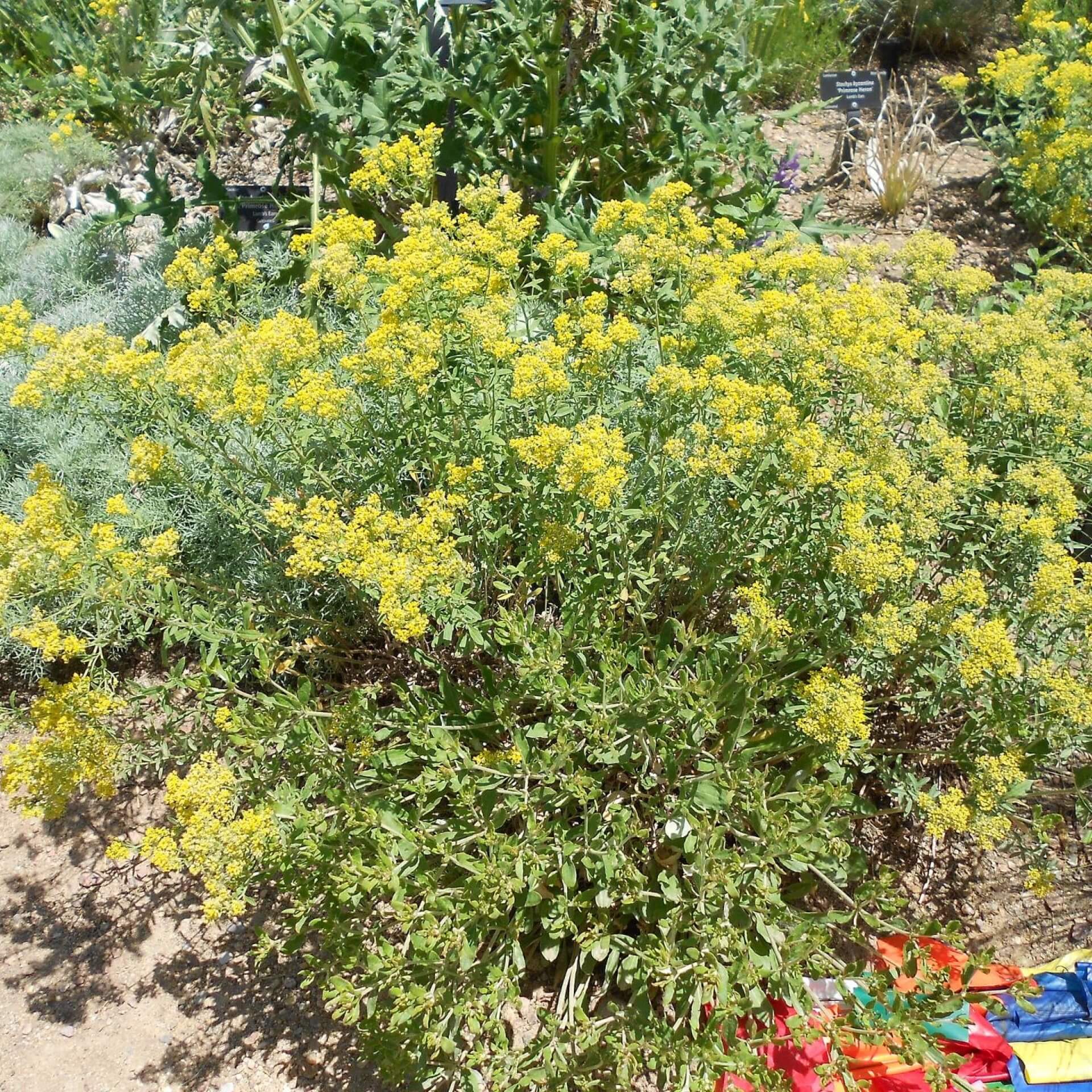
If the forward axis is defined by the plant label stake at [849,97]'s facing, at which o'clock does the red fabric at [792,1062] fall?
The red fabric is roughly at 12 o'clock from the plant label stake.

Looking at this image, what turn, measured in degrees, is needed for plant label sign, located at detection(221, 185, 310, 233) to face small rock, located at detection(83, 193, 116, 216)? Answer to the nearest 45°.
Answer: approximately 135° to its right

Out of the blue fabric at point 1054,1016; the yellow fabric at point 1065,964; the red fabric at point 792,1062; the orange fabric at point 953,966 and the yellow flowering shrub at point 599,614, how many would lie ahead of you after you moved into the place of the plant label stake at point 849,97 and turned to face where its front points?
5

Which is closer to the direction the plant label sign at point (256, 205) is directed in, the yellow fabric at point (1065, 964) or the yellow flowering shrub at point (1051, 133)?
the yellow fabric

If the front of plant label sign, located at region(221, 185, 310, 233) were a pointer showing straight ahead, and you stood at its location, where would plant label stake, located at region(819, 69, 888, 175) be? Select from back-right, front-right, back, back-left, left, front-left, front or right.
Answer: left

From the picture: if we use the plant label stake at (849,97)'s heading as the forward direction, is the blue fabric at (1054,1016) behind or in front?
in front

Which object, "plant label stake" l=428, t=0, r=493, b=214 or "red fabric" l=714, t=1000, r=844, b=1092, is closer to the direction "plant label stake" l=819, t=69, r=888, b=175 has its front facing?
the red fabric

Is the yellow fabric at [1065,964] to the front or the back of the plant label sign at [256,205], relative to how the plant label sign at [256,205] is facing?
to the front

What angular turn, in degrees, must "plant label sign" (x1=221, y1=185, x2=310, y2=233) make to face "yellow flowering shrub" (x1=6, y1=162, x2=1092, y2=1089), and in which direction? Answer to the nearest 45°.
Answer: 0° — it already faces it

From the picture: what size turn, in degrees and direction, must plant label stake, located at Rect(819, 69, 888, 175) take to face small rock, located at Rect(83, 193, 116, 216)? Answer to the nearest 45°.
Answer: approximately 45° to its right

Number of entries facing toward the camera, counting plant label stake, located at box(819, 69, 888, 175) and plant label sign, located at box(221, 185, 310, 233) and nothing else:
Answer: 2

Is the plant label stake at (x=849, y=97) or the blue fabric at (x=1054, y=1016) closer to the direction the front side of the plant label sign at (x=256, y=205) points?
the blue fabric

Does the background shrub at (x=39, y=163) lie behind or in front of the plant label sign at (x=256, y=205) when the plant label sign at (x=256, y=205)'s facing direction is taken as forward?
behind

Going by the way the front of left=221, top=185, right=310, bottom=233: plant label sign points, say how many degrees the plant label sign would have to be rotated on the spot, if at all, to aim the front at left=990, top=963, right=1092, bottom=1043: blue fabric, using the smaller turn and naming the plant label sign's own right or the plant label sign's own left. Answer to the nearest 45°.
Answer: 0° — it already faces it
